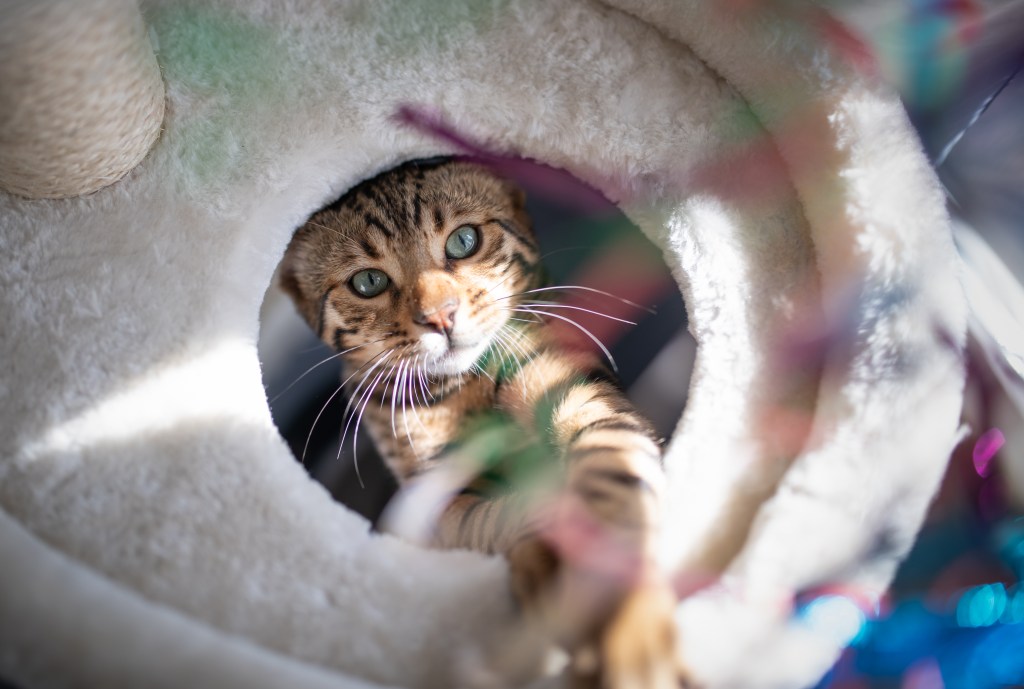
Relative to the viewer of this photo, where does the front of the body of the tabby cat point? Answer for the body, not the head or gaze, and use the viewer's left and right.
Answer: facing the viewer
